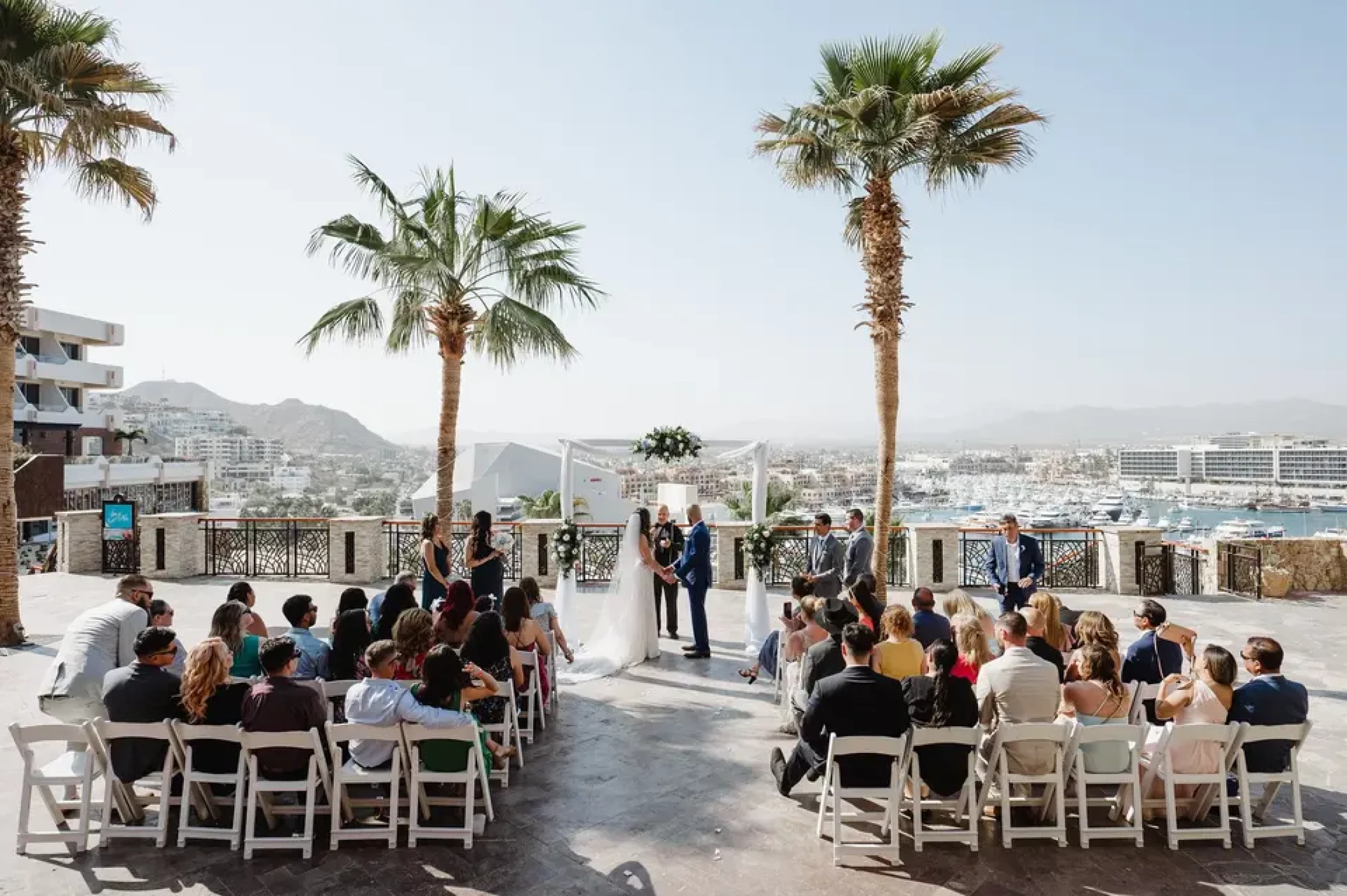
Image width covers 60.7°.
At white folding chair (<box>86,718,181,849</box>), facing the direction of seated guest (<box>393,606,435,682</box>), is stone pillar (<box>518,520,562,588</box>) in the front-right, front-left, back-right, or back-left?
front-left

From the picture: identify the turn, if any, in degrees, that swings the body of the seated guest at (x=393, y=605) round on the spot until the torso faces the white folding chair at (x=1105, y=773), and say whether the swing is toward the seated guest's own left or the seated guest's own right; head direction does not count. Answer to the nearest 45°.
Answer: approximately 90° to the seated guest's own right

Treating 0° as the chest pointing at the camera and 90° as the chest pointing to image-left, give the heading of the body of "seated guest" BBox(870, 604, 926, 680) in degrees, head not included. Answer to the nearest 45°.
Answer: approximately 180°

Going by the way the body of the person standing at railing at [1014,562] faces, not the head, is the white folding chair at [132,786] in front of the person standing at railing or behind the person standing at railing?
in front

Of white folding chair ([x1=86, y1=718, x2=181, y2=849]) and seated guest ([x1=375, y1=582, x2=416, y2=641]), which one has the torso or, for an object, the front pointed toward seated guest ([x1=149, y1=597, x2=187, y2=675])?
the white folding chair

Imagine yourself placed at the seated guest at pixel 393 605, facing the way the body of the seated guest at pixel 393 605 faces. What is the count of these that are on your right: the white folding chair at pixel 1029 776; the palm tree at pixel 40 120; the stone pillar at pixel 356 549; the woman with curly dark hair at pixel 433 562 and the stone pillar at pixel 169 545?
1

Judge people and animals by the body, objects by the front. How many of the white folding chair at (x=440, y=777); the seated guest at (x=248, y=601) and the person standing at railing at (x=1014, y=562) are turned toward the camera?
1

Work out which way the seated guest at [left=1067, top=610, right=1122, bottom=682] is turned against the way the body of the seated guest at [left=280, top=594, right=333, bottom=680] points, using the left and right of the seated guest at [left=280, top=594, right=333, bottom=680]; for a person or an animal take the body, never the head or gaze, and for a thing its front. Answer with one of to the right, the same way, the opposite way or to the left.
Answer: the same way

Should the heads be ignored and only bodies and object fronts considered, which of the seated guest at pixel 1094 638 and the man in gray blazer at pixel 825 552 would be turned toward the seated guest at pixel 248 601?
the man in gray blazer

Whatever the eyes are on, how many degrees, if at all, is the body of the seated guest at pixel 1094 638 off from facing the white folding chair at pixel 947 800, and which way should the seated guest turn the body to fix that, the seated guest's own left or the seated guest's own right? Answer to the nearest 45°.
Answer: approximately 135° to the seated guest's own left

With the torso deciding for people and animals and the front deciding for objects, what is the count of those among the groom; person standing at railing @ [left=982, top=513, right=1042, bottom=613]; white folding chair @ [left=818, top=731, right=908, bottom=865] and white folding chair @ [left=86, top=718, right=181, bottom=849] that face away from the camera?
2

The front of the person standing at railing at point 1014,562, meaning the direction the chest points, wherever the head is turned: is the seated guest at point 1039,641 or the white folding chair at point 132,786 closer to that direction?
the seated guest

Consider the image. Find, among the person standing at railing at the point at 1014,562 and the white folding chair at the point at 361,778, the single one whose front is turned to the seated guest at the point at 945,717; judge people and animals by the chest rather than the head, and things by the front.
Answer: the person standing at railing

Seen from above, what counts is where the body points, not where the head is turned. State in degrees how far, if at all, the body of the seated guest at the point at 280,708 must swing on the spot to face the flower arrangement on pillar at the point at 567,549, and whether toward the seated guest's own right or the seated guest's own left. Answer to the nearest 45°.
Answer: approximately 45° to the seated guest's own right

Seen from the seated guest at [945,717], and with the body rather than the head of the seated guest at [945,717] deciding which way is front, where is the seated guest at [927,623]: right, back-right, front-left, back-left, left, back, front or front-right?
front

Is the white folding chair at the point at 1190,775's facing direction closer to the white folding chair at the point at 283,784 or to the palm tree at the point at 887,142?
the palm tree

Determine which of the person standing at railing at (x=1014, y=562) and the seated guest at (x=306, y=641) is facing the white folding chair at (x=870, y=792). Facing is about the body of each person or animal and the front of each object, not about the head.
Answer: the person standing at railing
